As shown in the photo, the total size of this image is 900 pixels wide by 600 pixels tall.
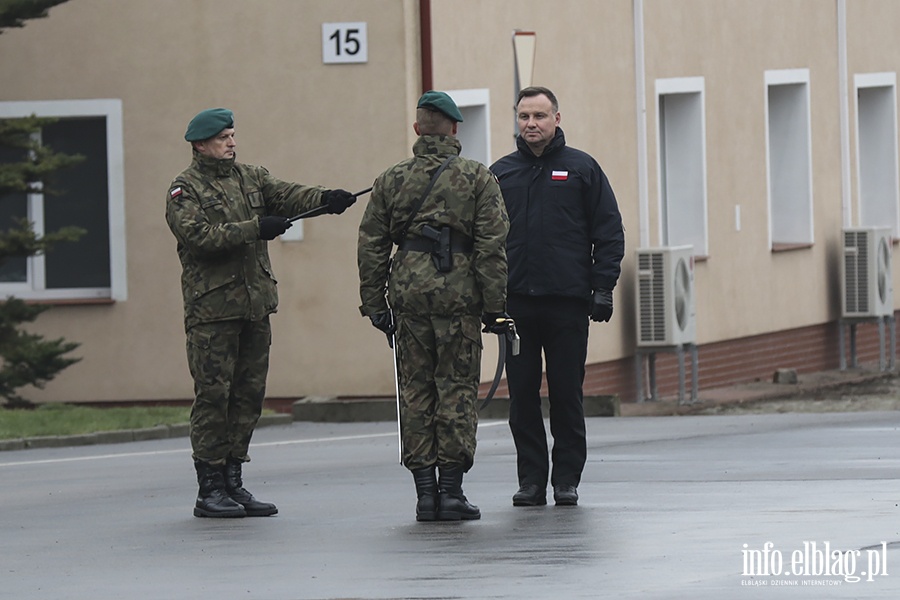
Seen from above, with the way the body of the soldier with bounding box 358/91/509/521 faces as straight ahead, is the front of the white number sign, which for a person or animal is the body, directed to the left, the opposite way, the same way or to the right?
the opposite way

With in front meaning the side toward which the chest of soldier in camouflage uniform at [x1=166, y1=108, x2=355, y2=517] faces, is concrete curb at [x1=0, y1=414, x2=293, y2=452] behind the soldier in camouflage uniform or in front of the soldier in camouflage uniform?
behind

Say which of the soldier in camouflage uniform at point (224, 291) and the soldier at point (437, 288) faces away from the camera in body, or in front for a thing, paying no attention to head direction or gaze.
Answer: the soldier

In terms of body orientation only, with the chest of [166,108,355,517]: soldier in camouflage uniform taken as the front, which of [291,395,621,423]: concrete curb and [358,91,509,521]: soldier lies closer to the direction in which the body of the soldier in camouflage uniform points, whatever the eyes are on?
the soldier

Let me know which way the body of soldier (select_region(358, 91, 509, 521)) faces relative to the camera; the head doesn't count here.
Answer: away from the camera

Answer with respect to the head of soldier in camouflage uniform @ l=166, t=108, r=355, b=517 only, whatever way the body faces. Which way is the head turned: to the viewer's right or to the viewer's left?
to the viewer's right

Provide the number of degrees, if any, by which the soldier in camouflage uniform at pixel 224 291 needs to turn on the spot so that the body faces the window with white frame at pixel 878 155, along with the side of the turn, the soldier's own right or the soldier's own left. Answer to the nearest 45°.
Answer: approximately 90° to the soldier's own left

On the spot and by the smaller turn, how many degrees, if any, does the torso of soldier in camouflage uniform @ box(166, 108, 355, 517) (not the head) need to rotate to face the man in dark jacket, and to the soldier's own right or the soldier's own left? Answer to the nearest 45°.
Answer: approximately 45° to the soldier's own left

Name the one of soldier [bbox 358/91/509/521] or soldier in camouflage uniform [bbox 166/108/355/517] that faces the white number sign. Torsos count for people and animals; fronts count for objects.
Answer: the soldier
